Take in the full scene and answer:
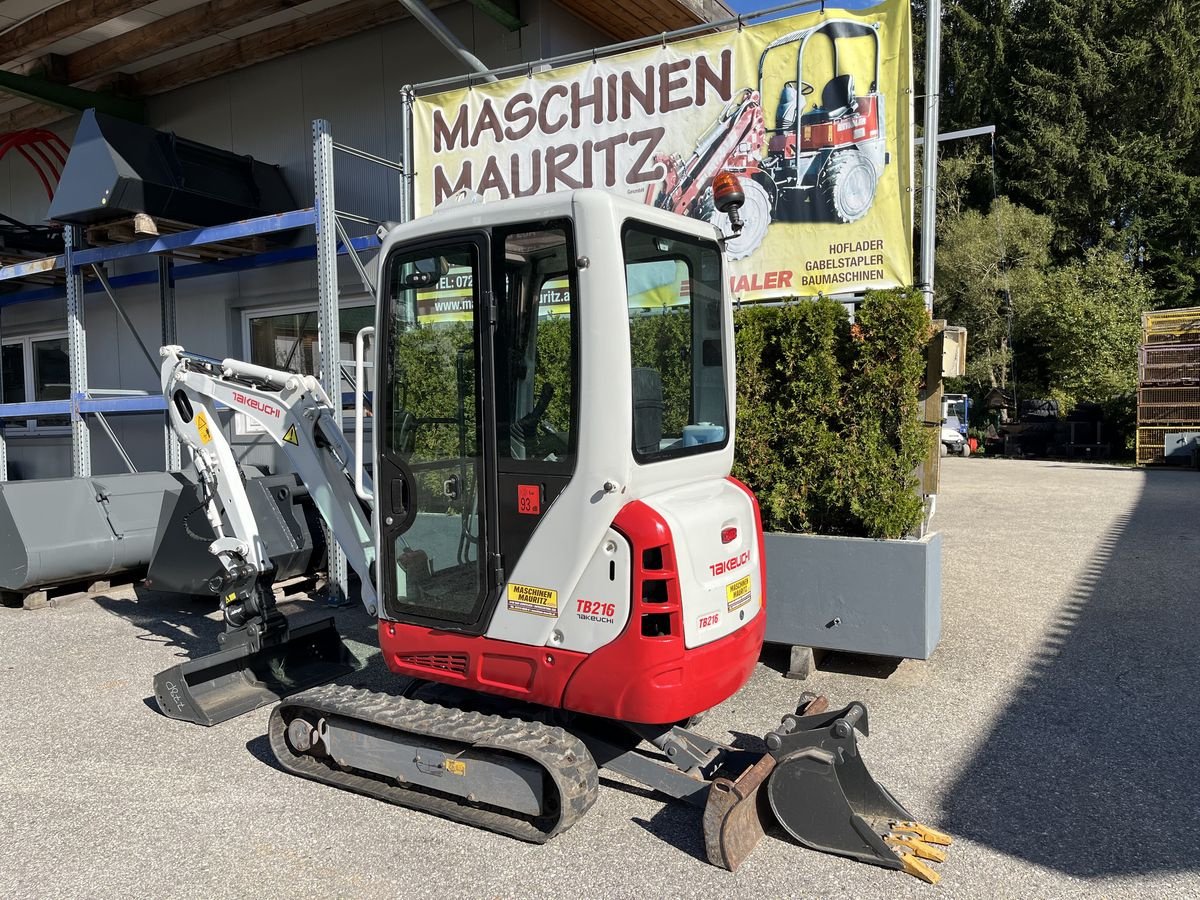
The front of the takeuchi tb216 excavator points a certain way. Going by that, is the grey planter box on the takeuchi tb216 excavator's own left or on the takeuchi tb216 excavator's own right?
on the takeuchi tb216 excavator's own right

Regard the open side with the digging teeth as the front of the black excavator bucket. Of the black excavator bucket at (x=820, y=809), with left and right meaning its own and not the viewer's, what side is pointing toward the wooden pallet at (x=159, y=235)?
back

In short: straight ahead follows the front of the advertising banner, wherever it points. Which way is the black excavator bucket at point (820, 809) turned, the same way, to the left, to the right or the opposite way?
to the left

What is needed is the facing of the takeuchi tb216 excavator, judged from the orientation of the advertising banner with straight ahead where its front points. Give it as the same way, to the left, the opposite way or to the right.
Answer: to the right

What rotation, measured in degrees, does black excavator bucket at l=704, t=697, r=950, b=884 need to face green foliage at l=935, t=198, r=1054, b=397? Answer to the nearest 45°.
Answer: approximately 135° to its left

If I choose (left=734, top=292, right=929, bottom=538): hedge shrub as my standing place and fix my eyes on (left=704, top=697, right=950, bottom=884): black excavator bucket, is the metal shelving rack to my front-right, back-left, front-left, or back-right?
back-right

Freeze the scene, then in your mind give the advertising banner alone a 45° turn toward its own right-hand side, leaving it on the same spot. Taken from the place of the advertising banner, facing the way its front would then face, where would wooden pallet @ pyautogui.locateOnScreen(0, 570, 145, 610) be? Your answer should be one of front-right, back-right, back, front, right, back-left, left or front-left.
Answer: front

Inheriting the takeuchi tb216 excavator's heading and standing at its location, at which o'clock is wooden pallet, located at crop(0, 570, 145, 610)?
The wooden pallet is roughly at 12 o'clock from the takeuchi tb216 excavator.

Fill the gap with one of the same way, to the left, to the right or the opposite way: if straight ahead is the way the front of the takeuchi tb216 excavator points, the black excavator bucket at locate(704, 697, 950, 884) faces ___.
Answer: the opposite way

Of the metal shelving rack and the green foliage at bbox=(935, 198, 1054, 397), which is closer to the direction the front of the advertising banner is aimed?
the metal shelving rack

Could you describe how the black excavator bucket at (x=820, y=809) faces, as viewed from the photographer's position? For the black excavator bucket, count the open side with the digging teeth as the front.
facing the viewer and to the right of the viewer

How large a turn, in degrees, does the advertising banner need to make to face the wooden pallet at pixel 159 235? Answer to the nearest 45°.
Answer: approximately 90° to its right

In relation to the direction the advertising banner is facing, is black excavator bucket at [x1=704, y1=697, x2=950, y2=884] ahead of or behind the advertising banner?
ahead

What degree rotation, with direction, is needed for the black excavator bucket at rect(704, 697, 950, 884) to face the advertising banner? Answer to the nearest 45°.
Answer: approximately 135° to its left

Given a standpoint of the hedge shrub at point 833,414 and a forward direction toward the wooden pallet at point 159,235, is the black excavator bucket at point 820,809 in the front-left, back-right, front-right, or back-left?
back-left

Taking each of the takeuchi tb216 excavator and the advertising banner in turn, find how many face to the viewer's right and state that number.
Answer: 0

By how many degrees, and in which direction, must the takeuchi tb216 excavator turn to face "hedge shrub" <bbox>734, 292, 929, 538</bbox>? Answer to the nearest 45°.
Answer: approximately 90° to its right

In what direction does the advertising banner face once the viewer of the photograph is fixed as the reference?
facing the viewer and to the left of the viewer
